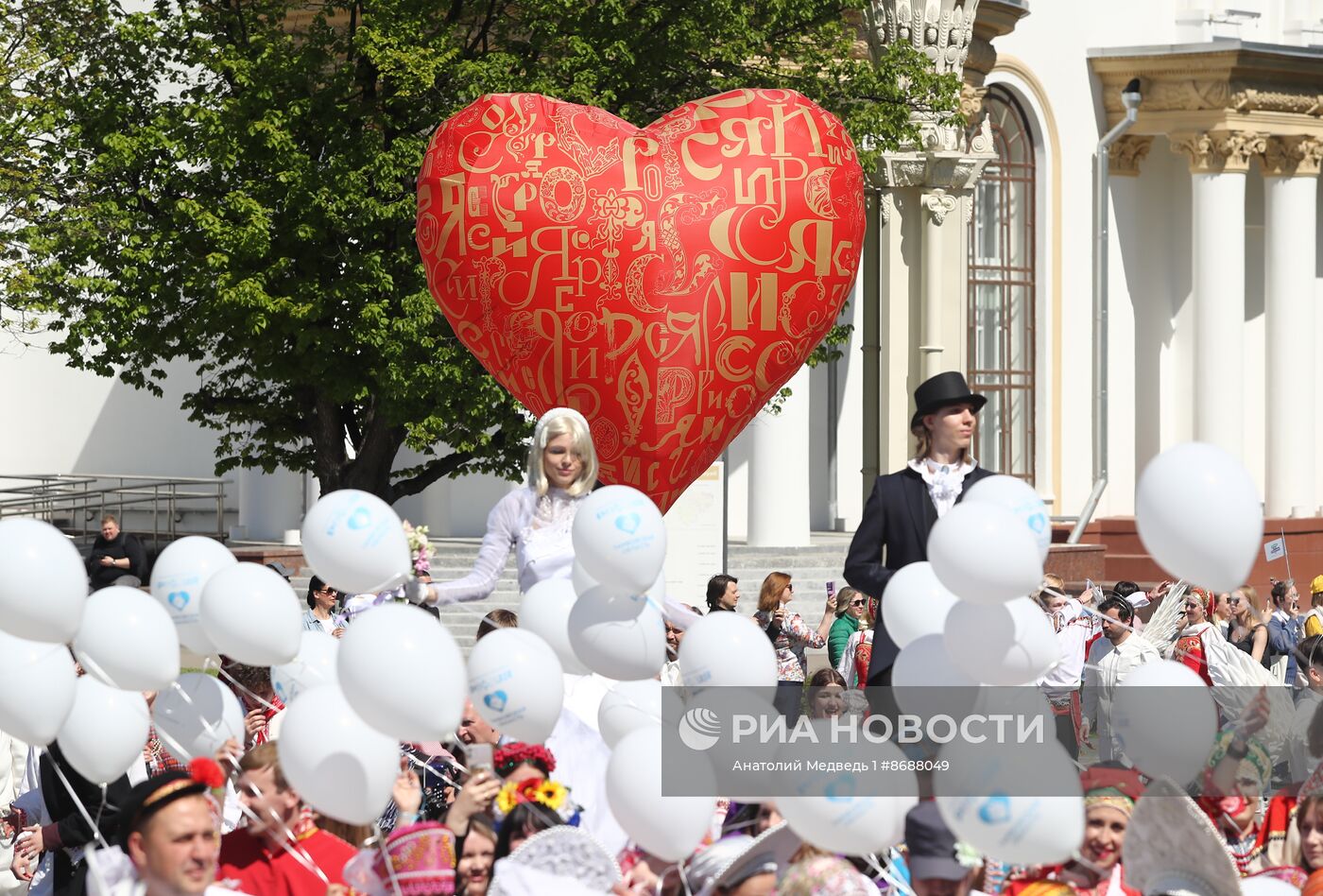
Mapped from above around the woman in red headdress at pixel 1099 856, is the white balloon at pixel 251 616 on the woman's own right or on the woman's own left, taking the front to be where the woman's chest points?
on the woman's own right

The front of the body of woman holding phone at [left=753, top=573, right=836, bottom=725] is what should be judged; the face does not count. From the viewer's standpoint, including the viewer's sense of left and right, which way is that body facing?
facing to the right of the viewer

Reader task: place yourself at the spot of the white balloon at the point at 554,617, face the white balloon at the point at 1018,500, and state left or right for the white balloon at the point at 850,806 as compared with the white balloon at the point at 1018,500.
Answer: right

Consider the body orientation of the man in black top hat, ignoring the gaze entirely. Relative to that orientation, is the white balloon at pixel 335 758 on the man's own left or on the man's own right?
on the man's own right

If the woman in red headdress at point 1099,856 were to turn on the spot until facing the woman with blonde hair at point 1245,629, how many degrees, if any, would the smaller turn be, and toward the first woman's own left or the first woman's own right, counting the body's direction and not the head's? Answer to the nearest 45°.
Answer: approximately 180°

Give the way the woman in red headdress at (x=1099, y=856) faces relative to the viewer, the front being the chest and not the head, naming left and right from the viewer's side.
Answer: facing the viewer

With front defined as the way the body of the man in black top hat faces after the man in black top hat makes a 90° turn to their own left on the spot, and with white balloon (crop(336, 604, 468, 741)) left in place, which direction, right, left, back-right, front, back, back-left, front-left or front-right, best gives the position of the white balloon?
back

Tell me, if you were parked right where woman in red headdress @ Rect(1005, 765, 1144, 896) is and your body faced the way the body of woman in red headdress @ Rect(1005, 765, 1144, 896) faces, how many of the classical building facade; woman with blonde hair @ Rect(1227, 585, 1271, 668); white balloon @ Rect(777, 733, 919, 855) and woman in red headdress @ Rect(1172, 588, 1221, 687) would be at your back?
3

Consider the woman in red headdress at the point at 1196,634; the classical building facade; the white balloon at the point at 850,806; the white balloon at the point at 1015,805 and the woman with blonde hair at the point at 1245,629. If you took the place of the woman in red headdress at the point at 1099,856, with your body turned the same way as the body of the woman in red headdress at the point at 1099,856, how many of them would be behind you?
3

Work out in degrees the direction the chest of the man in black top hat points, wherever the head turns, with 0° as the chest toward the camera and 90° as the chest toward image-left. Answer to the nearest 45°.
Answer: approximately 315°

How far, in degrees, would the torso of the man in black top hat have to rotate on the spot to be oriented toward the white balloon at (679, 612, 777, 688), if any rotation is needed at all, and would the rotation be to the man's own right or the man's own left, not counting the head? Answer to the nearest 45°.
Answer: approximately 90° to the man's own right
